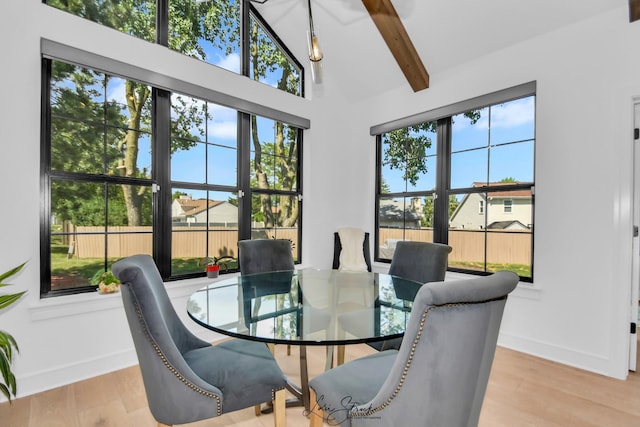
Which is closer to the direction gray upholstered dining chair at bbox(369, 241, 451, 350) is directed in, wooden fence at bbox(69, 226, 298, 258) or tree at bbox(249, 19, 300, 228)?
the wooden fence

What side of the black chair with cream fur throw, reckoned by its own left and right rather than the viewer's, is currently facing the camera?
front

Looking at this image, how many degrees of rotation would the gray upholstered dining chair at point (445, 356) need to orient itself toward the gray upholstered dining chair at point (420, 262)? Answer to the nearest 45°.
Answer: approximately 45° to its right

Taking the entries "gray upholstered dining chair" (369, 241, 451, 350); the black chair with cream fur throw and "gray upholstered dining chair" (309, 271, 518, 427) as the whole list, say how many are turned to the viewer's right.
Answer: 0

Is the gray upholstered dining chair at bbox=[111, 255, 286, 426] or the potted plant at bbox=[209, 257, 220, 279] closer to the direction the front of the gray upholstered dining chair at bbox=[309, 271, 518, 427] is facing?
the potted plant

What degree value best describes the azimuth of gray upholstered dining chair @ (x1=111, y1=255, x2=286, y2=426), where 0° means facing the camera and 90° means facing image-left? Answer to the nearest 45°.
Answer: approximately 270°

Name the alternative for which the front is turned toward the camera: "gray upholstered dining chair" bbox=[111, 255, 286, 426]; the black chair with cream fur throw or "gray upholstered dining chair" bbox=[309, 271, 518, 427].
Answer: the black chair with cream fur throw

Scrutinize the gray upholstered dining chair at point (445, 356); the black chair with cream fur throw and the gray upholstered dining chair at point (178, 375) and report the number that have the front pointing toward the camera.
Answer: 1

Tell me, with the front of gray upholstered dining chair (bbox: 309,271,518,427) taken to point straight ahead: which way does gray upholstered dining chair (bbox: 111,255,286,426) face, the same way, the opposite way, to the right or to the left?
to the right

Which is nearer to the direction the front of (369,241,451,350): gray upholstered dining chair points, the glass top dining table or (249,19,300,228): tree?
the glass top dining table

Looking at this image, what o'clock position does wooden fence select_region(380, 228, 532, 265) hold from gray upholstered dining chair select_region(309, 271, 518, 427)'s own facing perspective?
The wooden fence is roughly at 2 o'clock from the gray upholstered dining chair.

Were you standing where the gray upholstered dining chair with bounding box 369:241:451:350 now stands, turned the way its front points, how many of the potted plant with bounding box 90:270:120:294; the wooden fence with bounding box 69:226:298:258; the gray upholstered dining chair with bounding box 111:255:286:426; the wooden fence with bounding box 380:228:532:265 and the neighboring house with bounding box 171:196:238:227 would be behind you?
1

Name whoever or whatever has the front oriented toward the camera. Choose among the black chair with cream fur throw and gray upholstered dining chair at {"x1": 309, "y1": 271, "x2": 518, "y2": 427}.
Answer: the black chair with cream fur throw

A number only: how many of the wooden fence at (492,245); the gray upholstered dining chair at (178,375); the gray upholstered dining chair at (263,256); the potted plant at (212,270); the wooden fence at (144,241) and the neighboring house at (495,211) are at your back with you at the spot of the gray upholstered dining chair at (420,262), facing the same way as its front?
2

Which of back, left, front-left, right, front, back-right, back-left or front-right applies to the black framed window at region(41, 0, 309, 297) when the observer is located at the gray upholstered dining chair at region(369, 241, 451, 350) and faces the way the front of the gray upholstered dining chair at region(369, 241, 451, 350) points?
front-right

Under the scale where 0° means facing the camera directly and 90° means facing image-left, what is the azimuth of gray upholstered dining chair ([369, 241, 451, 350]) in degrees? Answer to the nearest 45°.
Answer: approximately 45°

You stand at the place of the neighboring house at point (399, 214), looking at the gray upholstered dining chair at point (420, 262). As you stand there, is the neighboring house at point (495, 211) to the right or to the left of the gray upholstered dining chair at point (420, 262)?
left

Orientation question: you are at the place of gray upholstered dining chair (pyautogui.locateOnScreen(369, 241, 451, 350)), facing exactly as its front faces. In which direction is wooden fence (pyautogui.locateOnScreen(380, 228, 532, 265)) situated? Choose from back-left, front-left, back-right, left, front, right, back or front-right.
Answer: back
